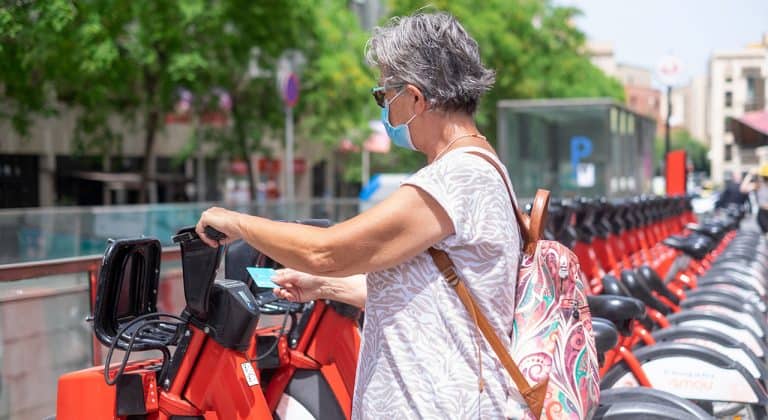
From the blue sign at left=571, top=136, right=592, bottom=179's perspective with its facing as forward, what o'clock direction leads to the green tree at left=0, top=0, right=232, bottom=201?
The green tree is roughly at 3 o'clock from the blue sign.

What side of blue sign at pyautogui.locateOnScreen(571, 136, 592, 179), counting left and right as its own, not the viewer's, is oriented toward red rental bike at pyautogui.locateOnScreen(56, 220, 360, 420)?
front

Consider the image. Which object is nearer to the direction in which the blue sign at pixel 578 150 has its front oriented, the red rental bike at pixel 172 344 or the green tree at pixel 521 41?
the red rental bike

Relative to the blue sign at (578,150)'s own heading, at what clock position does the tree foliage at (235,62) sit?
The tree foliage is roughly at 4 o'clock from the blue sign.

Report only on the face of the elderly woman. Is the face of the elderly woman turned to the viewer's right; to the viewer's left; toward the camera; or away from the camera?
to the viewer's left

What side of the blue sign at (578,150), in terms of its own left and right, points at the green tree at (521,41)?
back

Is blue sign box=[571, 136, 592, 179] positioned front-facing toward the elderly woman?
yes

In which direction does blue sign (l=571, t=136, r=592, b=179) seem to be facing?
toward the camera

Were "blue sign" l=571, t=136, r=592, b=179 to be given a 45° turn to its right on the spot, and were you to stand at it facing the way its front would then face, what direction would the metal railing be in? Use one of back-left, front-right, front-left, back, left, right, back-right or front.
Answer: front-left
